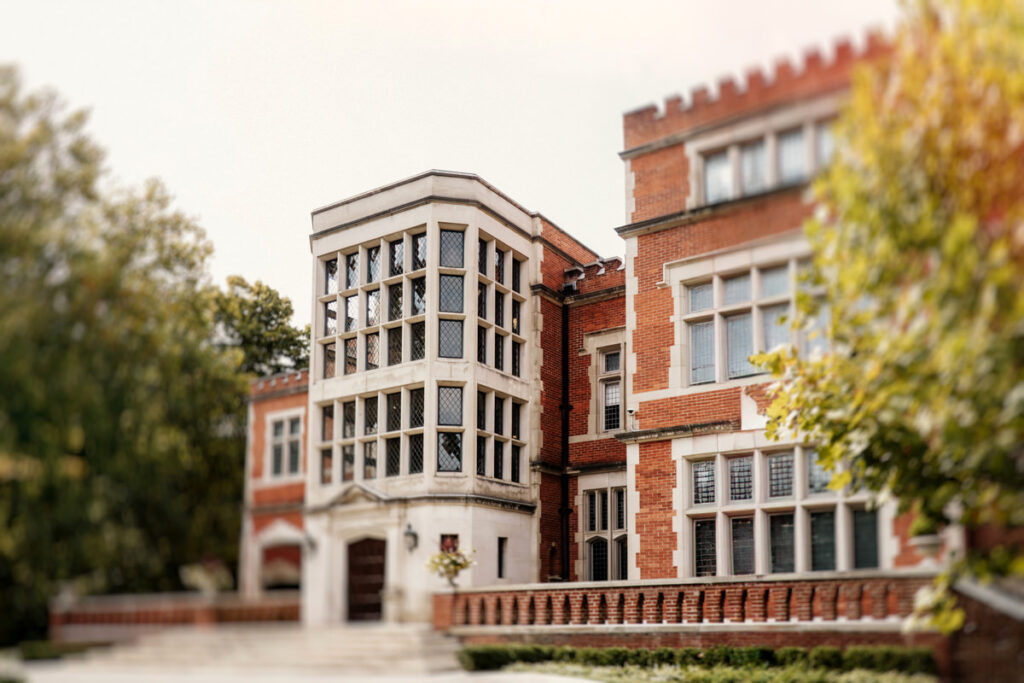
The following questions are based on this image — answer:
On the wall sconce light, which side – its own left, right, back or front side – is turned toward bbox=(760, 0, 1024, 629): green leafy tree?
left

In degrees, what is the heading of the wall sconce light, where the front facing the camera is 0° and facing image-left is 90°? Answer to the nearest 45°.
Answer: approximately 45°

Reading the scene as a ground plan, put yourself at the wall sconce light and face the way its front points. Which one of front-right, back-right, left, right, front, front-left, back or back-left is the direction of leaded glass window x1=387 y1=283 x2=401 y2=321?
back-right
